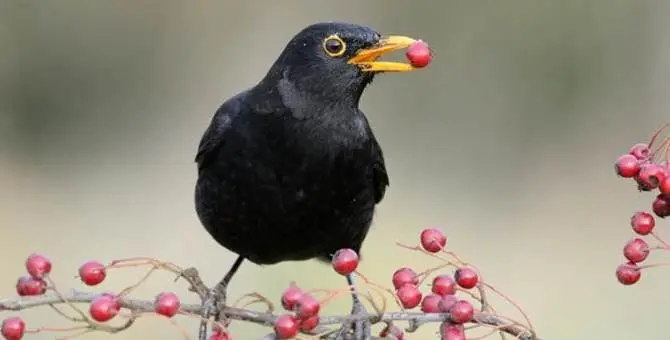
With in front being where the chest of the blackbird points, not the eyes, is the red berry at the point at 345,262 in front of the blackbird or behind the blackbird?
in front

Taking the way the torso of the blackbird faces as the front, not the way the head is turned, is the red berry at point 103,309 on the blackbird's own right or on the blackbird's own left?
on the blackbird's own right

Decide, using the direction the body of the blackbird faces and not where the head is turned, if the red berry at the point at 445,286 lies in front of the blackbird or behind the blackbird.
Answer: in front

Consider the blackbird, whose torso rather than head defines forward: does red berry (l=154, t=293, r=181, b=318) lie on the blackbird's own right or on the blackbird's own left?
on the blackbird's own right

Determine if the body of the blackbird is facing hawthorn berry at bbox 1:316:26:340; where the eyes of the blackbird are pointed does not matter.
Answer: no

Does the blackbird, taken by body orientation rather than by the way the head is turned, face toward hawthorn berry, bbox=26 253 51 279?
no

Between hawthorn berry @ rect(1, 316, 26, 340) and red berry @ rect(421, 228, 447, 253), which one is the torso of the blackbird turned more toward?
the red berry

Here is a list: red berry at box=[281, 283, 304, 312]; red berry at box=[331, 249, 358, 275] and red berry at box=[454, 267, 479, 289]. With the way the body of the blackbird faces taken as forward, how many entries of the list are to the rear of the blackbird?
0

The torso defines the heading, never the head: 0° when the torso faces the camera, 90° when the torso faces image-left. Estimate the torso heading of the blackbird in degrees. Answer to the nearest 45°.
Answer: approximately 315°

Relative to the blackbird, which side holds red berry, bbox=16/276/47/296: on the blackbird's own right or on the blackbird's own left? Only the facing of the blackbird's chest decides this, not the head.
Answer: on the blackbird's own right

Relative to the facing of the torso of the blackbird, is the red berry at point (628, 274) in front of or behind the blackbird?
in front
